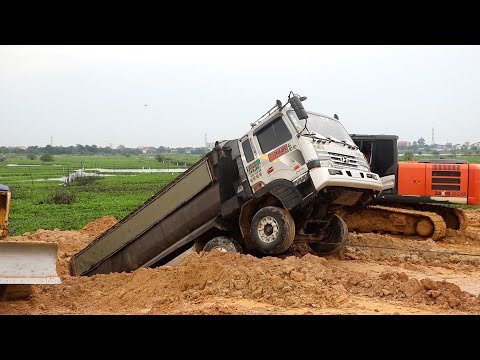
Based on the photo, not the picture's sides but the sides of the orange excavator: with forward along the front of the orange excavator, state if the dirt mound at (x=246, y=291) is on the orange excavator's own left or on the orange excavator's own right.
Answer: on the orange excavator's own left

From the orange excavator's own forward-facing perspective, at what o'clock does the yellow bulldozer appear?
The yellow bulldozer is roughly at 10 o'clock from the orange excavator.

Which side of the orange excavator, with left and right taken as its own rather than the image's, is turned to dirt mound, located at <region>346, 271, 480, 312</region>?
left

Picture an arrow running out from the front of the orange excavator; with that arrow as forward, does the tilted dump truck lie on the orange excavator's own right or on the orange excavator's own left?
on the orange excavator's own left

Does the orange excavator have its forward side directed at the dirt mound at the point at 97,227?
yes

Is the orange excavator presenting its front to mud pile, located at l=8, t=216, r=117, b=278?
yes

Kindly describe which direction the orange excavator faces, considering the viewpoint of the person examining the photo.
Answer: facing to the left of the viewer
